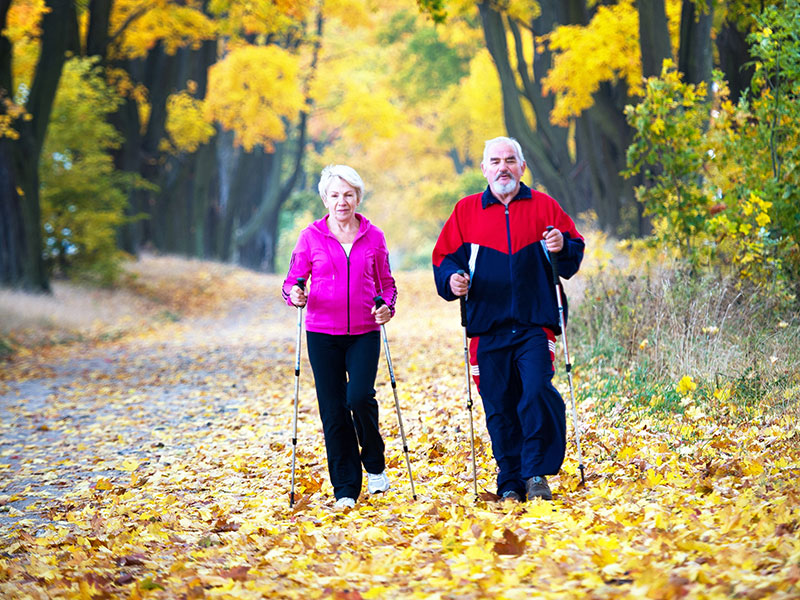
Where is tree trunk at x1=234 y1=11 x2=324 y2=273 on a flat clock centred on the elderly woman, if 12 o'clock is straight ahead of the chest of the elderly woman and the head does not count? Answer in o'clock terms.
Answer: The tree trunk is roughly at 6 o'clock from the elderly woman.

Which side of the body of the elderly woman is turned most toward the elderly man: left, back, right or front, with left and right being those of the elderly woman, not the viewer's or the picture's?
left

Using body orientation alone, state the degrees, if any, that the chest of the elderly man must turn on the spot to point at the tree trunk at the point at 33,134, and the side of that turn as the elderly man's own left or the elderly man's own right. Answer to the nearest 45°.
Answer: approximately 135° to the elderly man's own right

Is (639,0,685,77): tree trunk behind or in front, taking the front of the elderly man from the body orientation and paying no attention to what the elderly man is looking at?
behind

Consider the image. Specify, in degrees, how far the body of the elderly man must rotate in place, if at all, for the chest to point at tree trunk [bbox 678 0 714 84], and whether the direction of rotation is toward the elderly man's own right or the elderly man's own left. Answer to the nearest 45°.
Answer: approximately 180°

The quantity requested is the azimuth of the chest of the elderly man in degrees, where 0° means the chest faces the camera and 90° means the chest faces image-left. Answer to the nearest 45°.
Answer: approximately 0°

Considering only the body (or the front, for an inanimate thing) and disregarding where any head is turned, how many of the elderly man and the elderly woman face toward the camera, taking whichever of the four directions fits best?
2

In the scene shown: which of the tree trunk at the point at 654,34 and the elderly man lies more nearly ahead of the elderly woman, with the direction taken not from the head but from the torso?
the elderly man
